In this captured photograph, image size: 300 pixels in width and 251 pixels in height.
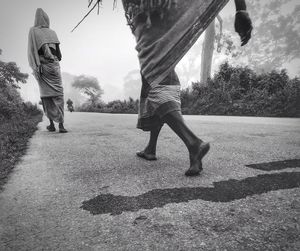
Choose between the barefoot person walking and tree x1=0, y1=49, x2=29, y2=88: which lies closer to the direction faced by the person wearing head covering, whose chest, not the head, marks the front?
the tree

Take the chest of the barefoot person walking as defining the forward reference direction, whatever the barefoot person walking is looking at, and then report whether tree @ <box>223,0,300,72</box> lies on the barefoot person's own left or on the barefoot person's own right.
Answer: on the barefoot person's own right

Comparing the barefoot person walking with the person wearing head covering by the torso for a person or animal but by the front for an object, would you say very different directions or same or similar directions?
same or similar directions

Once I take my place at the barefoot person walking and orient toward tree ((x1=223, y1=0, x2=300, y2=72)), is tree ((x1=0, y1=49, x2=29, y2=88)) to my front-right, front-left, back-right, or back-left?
front-left

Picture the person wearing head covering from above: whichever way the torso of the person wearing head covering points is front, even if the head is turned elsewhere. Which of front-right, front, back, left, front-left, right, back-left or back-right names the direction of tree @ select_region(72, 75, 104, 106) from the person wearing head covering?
front

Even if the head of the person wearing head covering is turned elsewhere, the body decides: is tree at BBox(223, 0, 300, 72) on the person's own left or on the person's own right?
on the person's own right

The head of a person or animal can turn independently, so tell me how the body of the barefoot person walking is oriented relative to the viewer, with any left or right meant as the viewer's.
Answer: facing away from the viewer and to the left of the viewer

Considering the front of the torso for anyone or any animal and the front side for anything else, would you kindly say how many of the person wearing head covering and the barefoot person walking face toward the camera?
0

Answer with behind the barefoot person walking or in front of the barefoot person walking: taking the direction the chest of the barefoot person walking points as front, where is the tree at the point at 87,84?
in front

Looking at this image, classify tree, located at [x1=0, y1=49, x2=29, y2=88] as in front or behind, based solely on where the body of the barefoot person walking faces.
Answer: in front

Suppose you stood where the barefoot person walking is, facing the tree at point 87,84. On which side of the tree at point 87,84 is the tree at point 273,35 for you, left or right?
right

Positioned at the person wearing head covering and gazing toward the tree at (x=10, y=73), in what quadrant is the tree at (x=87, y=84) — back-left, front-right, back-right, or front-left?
front-right

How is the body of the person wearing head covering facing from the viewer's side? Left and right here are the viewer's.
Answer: facing away from the viewer

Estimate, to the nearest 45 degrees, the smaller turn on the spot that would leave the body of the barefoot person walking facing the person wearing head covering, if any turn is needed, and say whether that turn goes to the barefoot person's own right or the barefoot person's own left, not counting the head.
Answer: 0° — they already face them

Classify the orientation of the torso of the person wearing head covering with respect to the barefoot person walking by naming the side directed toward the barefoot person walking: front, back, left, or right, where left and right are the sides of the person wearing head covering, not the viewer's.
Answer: back

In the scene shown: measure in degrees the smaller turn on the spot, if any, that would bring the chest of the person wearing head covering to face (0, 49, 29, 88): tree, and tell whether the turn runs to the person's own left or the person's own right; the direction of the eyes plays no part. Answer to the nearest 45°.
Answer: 0° — they already face it

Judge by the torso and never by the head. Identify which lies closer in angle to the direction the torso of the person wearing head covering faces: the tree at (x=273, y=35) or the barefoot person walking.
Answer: the tree
